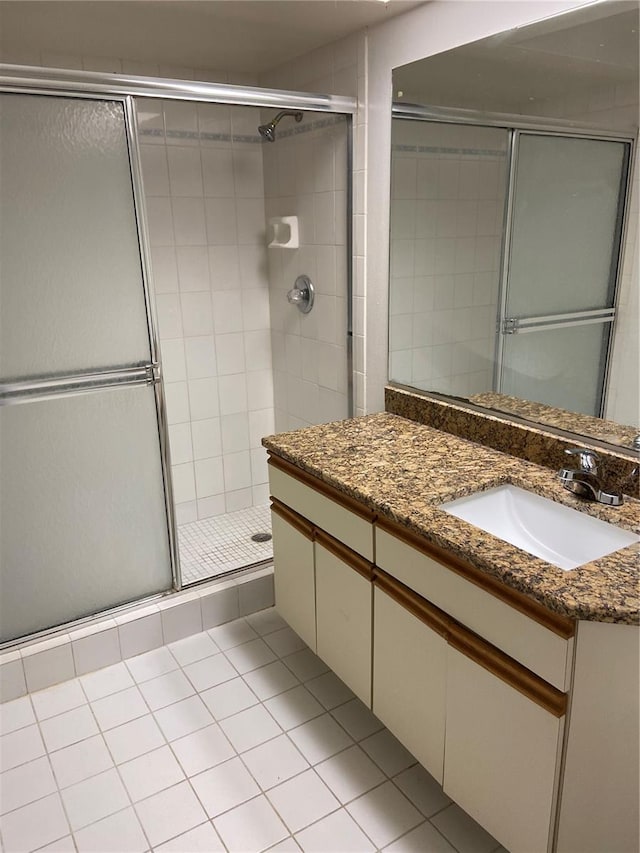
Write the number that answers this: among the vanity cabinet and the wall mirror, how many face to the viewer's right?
0

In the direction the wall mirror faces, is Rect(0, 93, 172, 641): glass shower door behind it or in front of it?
in front

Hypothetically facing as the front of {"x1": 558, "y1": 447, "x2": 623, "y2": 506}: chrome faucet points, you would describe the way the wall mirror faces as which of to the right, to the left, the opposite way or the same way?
the same way

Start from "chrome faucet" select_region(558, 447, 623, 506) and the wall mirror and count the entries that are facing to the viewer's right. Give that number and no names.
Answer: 0

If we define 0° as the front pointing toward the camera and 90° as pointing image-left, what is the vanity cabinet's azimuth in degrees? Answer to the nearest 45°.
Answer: approximately 45°

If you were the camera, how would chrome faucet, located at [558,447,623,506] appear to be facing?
facing the viewer and to the left of the viewer

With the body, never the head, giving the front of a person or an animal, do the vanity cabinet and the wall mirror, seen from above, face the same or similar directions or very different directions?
same or similar directions

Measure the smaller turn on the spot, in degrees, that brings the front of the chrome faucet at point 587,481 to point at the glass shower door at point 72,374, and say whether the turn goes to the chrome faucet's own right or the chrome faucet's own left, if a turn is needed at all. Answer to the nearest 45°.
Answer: approximately 45° to the chrome faucet's own right
